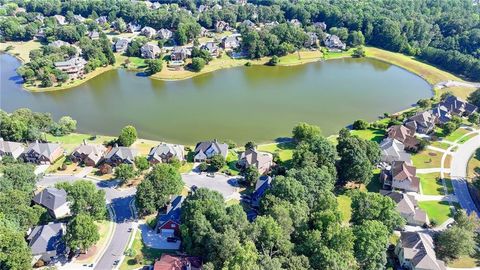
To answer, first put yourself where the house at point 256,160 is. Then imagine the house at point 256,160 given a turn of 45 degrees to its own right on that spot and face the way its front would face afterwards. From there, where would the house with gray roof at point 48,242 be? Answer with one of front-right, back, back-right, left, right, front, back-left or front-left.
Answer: front-left

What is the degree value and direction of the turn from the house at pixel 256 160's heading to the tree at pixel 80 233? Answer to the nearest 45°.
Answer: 0° — it already faces it

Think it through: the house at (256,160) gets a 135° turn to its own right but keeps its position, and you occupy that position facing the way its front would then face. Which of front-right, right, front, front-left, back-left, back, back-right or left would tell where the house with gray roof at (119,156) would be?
left

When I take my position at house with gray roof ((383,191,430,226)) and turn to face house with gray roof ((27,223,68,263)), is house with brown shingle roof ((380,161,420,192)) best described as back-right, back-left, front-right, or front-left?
back-right

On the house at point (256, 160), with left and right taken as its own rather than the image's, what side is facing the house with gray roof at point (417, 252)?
left

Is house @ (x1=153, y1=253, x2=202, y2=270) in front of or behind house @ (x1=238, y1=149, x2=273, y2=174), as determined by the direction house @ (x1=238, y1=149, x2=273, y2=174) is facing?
in front

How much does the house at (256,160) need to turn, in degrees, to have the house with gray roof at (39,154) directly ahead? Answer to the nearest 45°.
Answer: approximately 45° to its right

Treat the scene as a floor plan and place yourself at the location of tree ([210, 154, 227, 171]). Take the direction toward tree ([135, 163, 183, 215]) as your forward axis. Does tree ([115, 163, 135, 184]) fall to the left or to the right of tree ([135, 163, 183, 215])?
right

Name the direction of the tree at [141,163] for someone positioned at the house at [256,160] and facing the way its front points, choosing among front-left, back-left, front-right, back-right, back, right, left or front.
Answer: front-right

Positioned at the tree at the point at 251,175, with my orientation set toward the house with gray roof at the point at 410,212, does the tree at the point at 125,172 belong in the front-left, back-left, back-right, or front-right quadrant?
back-right

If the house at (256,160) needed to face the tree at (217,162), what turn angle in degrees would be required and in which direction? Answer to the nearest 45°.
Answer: approximately 45° to its right

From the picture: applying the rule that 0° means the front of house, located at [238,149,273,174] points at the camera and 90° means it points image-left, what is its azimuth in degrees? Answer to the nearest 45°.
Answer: approximately 45°

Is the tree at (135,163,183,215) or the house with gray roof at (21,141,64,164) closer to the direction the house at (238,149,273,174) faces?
the tree
